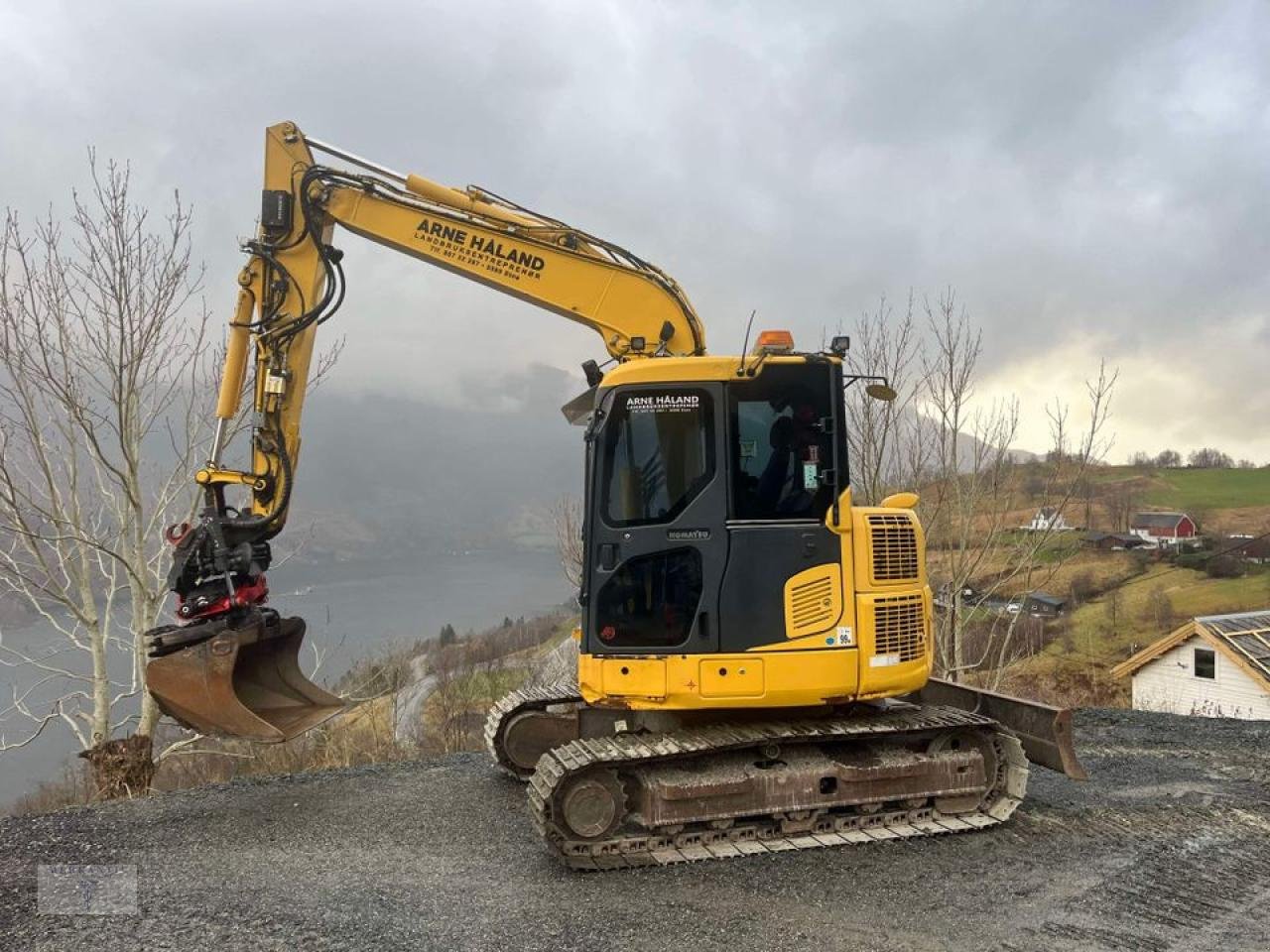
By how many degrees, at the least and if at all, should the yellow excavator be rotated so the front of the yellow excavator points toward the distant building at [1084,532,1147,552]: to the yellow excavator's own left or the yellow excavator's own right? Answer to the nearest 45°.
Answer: approximately 135° to the yellow excavator's own right

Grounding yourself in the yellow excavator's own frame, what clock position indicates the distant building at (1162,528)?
The distant building is roughly at 4 o'clock from the yellow excavator.

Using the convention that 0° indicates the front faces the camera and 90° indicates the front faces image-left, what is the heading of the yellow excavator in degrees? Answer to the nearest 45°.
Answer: approximately 90°

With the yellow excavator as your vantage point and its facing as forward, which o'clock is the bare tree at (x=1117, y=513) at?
The bare tree is roughly at 4 o'clock from the yellow excavator.

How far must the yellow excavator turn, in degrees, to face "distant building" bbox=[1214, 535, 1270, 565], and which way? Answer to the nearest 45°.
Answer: approximately 135° to its right

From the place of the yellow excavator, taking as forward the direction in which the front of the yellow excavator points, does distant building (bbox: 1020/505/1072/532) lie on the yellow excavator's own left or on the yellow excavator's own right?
on the yellow excavator's own right
